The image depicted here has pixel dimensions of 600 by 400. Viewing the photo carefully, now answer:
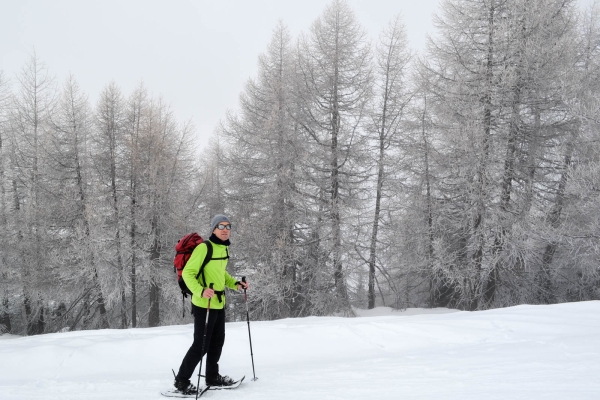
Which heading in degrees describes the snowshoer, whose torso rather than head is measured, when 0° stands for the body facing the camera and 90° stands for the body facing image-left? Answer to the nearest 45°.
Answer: approximately 315°

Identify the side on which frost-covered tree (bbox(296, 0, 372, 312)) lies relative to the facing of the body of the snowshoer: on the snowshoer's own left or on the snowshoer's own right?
on the snowshoer's own left
